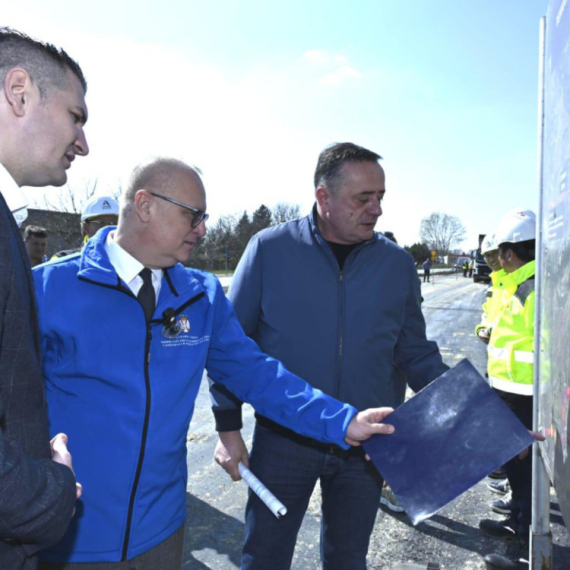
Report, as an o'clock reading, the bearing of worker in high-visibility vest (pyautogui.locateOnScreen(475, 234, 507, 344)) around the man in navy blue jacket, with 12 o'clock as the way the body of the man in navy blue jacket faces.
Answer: The worker in high-visibility vest is roughly at 7 o'clock from the man in navy blue jacket.

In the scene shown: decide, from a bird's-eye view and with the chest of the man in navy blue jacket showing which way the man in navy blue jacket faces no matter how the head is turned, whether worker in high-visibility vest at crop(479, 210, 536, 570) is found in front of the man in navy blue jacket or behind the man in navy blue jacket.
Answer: behind

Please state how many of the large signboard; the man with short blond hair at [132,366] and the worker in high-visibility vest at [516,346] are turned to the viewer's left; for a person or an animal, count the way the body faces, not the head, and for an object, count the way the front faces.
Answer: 2

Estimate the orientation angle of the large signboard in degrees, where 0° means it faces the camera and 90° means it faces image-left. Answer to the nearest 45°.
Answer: approximately 90°

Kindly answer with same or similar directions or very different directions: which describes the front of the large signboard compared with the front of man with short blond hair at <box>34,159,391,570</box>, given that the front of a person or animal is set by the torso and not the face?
very different directions

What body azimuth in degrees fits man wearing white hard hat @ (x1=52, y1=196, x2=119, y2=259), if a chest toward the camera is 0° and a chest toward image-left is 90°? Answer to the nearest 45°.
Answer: approximately 315°

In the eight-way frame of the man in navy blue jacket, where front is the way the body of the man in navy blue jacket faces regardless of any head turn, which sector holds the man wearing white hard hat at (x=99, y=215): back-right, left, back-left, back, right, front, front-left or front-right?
back-right

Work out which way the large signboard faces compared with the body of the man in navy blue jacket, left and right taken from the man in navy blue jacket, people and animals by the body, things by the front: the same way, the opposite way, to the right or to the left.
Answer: to the right

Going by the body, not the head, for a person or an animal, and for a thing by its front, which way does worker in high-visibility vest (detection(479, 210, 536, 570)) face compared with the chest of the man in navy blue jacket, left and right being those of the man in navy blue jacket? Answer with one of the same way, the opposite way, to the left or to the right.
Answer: to the right
